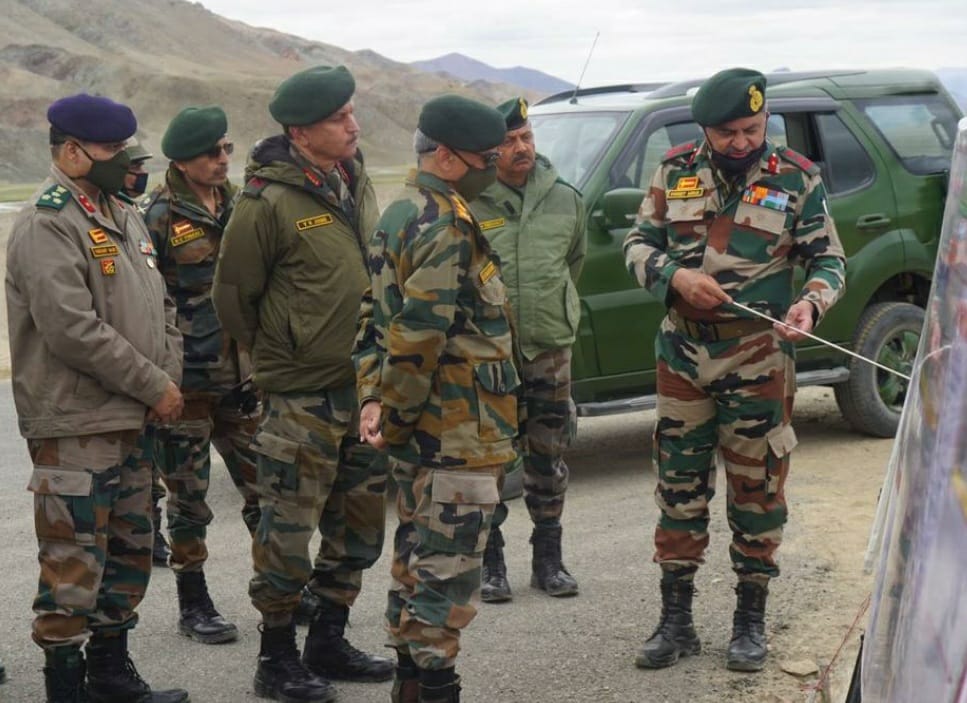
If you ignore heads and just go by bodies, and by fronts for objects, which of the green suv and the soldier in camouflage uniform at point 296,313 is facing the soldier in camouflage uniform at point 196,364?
the green suv

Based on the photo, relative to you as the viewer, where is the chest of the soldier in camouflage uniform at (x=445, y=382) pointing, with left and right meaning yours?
facing to the right of the viewer

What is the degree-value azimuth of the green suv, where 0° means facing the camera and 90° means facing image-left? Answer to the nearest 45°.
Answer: approximately 45°

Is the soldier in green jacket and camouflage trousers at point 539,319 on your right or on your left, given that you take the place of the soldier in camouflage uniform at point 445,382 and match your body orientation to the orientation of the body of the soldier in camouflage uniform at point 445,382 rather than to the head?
on your left

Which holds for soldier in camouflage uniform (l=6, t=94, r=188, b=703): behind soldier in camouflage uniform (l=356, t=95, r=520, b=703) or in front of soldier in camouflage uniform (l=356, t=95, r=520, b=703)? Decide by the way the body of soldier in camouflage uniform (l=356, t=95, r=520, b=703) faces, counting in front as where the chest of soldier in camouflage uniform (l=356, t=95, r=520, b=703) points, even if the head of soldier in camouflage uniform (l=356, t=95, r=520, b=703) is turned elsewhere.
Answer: behind

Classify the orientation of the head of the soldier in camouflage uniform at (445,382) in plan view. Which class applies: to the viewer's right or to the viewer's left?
to the viewer's right

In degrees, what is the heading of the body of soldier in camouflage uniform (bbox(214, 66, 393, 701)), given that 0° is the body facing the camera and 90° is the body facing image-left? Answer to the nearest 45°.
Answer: approximately 315°

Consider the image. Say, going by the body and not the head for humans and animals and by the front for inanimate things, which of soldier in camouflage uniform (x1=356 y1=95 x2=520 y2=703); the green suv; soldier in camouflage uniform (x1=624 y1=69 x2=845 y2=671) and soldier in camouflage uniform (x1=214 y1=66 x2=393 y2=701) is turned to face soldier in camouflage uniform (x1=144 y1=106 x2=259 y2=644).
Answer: the green suv

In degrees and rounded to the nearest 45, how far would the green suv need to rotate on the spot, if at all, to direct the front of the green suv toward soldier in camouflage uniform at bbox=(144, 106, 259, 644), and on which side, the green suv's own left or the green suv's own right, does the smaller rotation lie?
0° — it already faces them

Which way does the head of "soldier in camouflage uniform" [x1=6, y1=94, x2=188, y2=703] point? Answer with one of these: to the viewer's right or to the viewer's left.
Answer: to the viewer's right
